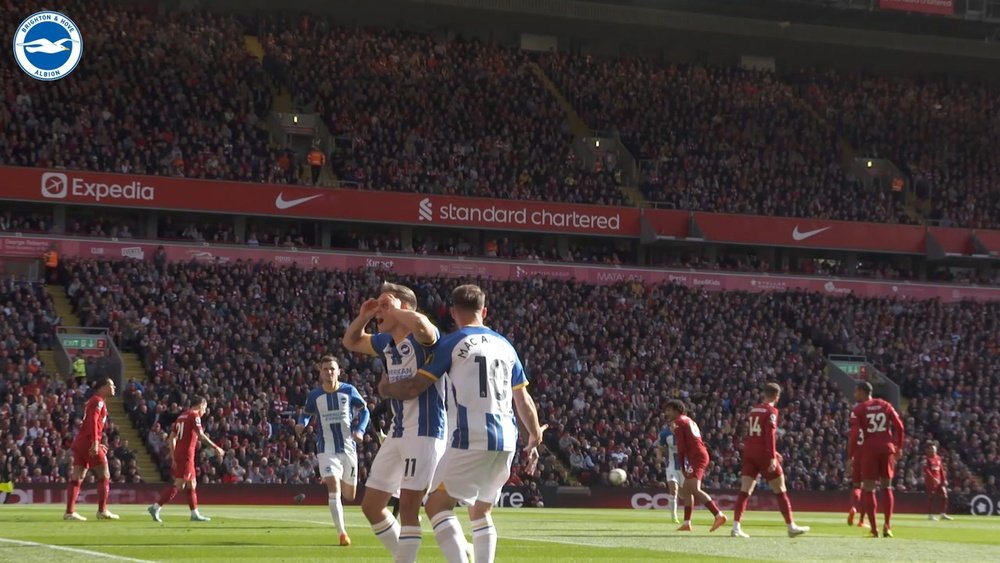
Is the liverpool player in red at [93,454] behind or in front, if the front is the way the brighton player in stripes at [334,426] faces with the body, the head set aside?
behind

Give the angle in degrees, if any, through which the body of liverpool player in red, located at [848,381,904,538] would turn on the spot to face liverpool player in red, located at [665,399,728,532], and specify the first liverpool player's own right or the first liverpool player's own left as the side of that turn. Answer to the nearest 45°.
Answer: approximately 90° to the first liverpool player's own left

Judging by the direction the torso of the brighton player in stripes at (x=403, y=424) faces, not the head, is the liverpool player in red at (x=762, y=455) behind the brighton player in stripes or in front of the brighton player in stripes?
behind

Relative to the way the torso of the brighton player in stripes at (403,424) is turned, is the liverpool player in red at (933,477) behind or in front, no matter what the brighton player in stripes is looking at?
behind

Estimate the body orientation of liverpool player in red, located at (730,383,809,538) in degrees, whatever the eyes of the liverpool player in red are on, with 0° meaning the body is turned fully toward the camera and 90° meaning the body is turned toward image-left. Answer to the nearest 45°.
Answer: approximately 225°

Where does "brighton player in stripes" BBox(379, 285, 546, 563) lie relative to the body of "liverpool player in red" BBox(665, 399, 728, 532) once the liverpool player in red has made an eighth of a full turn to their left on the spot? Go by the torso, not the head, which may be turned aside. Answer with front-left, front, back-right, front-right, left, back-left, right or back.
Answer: front-left

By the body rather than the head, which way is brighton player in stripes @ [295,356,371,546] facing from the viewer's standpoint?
toward the camera

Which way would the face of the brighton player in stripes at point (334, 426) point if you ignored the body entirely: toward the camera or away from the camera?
toward the camera

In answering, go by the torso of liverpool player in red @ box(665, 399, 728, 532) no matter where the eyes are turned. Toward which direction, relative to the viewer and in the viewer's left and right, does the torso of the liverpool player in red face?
facing to the left of the viewer

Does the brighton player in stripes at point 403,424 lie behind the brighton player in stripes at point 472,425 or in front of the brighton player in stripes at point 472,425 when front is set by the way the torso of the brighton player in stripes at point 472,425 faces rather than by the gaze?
in front

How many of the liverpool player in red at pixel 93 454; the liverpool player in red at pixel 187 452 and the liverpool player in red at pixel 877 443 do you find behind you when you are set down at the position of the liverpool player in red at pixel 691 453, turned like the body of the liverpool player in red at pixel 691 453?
1

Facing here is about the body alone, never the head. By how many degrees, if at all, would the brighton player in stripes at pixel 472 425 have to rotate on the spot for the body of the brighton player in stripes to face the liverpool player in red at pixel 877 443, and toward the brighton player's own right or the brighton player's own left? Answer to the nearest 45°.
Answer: approximately 90° to the brighton player's own right

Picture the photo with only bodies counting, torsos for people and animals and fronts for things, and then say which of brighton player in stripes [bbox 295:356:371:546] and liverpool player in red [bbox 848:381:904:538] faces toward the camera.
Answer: the brighton player in stripes

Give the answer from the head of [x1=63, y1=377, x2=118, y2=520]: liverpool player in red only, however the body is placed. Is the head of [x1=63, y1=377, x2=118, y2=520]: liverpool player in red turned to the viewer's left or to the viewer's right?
to the viewer's right
